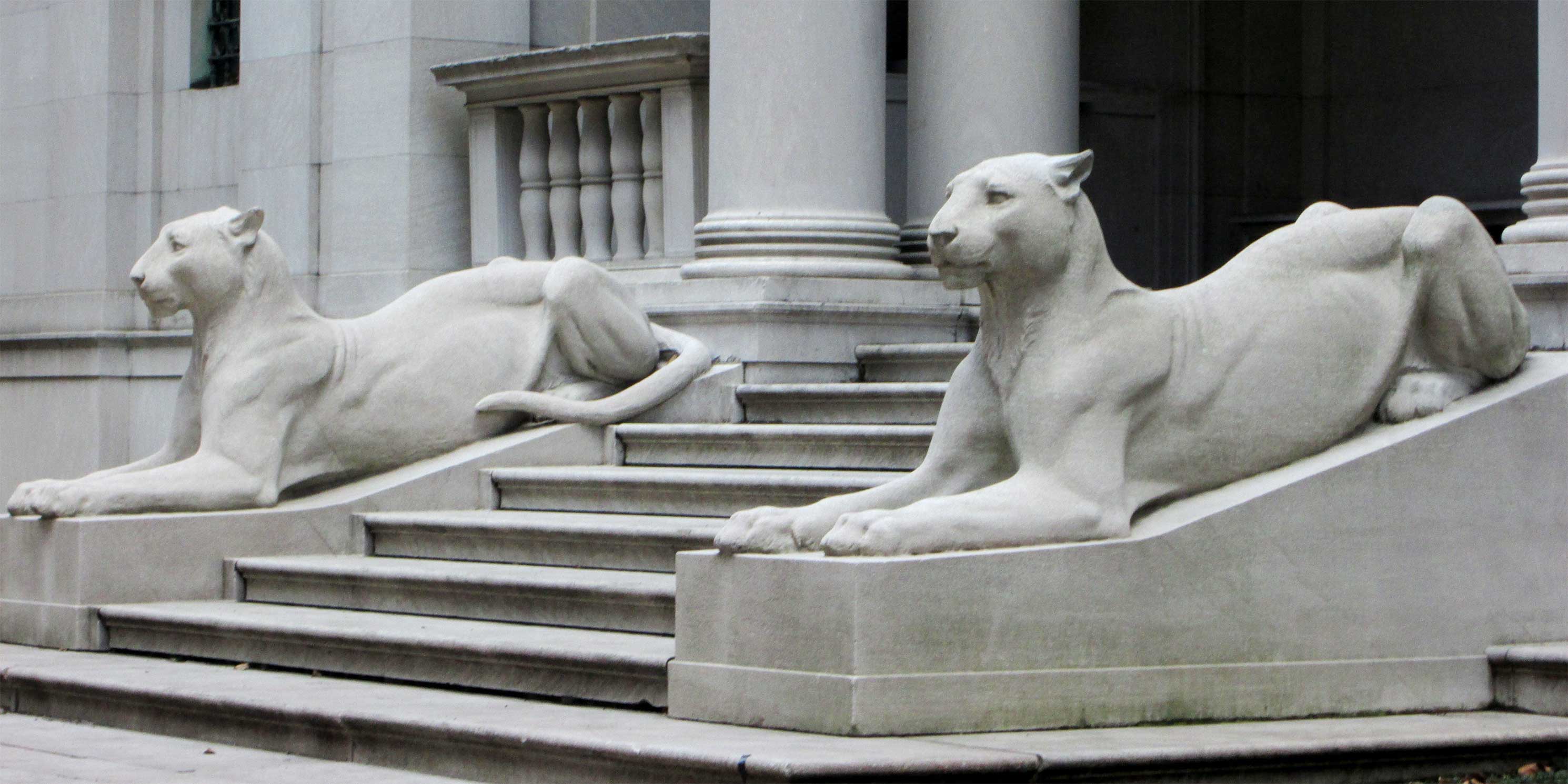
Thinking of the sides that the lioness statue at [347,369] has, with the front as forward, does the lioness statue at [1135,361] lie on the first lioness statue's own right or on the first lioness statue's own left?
on the first lioness statue's own left

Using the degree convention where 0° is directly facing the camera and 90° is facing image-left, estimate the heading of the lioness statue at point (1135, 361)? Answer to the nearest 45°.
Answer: approximately 45°

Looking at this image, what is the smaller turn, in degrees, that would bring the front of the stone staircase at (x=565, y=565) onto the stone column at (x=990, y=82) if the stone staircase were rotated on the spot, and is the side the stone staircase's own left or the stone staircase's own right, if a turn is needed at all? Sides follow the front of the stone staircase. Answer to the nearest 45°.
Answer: approximately 180°

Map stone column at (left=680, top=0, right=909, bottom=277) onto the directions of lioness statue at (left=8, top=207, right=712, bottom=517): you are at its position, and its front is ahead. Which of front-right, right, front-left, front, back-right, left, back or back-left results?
back

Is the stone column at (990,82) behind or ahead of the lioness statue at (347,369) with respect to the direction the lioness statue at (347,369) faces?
behind

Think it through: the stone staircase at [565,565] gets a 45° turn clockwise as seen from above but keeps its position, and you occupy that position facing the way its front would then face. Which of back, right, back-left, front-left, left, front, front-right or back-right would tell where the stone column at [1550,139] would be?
back

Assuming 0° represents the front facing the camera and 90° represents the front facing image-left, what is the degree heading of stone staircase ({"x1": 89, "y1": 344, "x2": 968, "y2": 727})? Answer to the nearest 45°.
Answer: approximately 45°

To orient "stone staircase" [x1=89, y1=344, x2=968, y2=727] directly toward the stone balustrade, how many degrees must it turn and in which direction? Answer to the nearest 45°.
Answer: approximately 135° to its right

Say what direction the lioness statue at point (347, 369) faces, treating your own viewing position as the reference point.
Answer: facing to the left of the viewer
